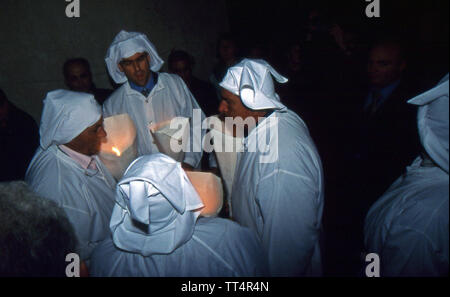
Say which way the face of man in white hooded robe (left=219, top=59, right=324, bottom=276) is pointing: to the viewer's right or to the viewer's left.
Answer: to the viewer's left

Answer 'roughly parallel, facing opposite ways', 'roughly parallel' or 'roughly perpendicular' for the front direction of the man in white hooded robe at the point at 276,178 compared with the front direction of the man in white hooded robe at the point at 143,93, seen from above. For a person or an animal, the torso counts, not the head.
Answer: roughly perpendicular

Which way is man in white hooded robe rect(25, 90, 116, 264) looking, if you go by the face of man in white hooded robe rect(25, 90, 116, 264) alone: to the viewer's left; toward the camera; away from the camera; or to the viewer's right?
to the viewer's right

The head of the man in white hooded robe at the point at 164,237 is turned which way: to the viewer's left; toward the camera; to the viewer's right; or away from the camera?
away from the camera

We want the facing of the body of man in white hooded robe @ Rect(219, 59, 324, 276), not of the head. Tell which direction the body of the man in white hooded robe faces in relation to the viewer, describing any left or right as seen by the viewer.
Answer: facing to the left of the viewer

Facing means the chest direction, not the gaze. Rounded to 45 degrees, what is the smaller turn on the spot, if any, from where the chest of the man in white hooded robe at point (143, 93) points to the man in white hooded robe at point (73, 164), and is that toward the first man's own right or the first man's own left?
0° — they already face them

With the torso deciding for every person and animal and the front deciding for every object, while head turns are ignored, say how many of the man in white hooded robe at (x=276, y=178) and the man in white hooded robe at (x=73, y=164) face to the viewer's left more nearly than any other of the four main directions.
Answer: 1

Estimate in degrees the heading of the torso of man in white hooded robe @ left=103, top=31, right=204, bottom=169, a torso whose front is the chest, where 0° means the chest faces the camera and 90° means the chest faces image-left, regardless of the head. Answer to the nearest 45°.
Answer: approximately 0°

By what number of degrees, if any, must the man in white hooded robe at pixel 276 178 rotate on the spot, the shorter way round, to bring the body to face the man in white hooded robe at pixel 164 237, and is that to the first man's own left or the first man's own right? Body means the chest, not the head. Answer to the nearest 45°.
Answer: approximately 45° to the first man's own left

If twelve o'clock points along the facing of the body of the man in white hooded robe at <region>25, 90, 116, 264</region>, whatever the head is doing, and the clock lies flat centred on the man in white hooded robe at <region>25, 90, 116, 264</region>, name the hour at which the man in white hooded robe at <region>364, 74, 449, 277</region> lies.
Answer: the man in white hooded robe at <region>364, 74, 449, 277</region> is roughly at 12 o'clock from the man in white hooded robe at <region>25, 90, 116, 264</region>.

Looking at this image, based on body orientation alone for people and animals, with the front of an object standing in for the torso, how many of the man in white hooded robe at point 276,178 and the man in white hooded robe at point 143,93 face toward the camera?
1

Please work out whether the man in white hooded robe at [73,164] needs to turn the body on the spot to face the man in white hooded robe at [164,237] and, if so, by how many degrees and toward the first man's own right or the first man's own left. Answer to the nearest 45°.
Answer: approximately 45° to the first man's own right

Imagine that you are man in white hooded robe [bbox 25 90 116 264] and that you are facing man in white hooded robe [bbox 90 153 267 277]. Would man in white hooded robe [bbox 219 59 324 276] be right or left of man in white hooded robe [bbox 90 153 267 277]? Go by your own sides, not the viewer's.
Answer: left
